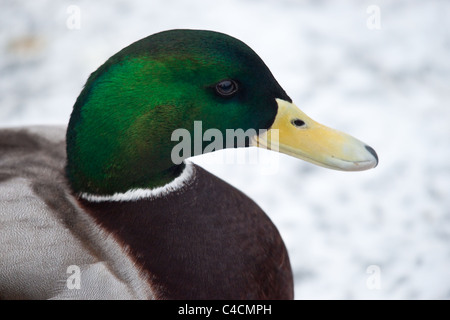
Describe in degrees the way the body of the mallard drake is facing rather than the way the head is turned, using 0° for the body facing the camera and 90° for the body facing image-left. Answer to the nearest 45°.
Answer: approximately 270°
